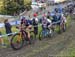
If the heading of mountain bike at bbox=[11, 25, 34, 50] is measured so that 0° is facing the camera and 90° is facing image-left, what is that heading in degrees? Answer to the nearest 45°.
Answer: approximately 45°

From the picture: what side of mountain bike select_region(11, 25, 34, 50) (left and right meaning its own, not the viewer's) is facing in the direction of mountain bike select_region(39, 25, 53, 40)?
back
